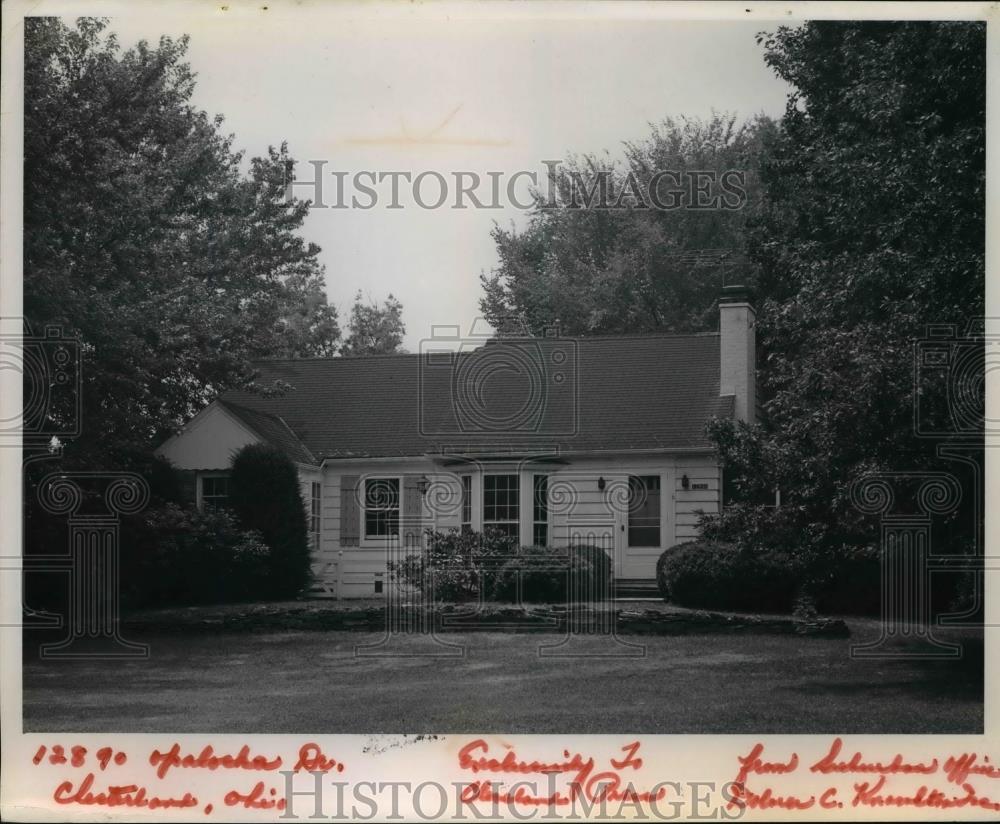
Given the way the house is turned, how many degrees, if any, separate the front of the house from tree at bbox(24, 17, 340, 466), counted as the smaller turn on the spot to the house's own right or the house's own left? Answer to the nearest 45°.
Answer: approximately 90° to the house's own right

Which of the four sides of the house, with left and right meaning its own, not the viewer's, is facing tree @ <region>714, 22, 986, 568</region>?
left

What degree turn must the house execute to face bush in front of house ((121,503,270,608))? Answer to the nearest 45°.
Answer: approximately 90° to its right

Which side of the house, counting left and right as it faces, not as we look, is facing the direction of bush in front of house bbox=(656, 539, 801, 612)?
left

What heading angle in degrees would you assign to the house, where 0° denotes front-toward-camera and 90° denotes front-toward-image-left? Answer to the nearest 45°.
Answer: approximately 0°
